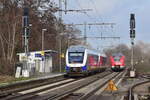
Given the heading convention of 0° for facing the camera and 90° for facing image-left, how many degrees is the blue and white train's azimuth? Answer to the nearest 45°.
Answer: approximately 45°
